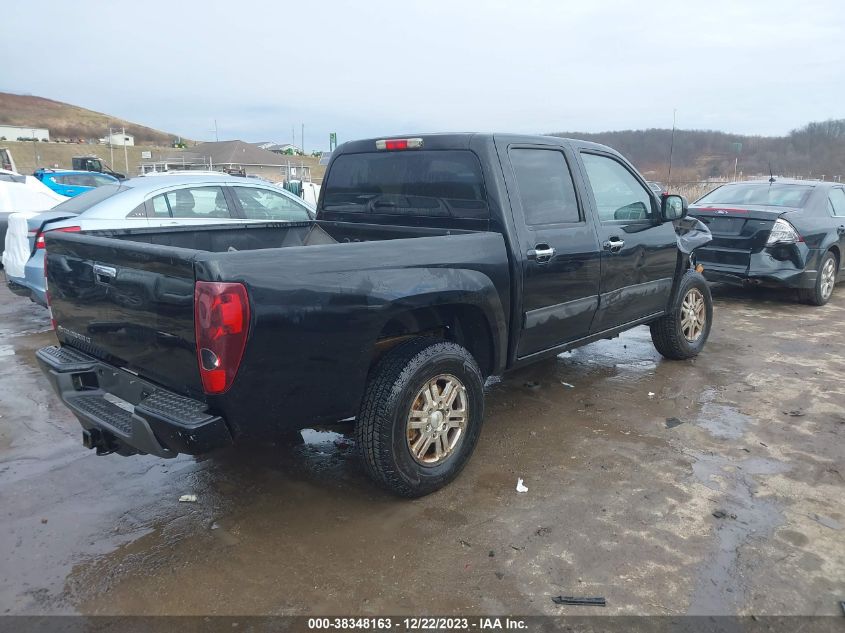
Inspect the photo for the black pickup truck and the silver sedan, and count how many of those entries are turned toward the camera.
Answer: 0

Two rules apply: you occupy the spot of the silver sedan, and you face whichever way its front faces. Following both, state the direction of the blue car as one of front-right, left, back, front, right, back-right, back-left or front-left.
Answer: front-left

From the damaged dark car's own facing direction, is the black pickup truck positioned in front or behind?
behind

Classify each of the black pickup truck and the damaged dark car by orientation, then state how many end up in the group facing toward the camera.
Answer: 0

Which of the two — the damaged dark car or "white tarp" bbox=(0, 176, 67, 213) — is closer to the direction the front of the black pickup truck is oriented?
the damaged dark car

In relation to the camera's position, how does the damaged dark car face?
facing away from the viewer and to the right of the viewer

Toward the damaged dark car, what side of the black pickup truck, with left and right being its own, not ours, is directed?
front

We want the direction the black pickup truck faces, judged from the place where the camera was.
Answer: facing away from the viewer and to the right of the viewer

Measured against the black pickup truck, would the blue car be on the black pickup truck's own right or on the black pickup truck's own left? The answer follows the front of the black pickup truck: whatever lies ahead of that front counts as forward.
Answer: on the black pickup truck's own left

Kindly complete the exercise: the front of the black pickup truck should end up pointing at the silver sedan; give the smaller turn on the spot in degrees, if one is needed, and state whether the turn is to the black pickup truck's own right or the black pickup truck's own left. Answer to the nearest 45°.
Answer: approximately 90° to the black pickup truck's own left

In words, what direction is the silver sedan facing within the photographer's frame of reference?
facing away from the viewer and to the right of the viewer
